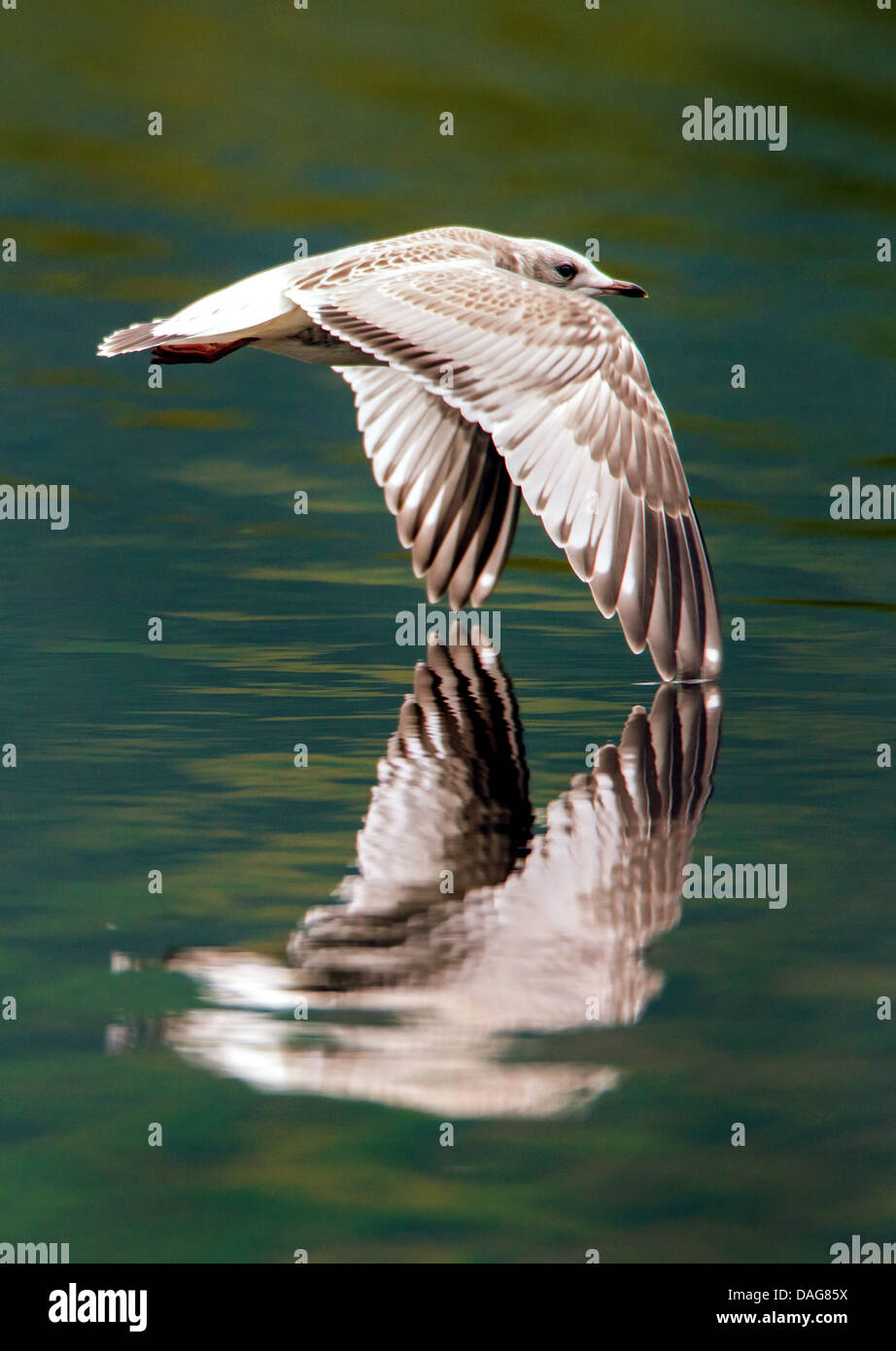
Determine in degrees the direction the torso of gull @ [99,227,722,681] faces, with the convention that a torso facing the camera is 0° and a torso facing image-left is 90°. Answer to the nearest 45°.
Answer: approximately 270°
